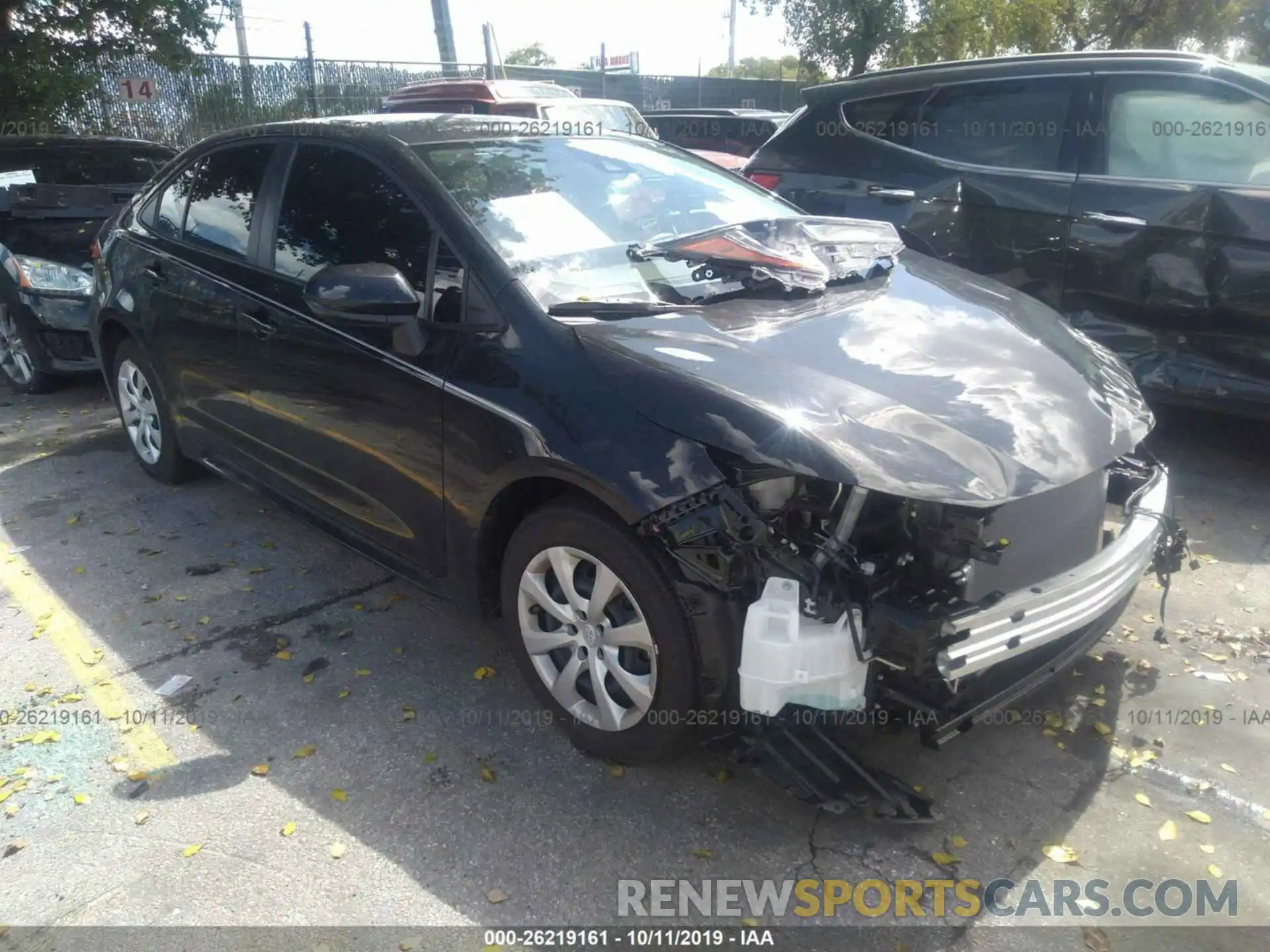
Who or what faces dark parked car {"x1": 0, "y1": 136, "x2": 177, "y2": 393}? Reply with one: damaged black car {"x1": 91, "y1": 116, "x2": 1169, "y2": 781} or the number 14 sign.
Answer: the number 14 sign

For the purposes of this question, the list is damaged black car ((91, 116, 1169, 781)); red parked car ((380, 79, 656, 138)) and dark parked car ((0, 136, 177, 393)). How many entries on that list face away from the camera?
0

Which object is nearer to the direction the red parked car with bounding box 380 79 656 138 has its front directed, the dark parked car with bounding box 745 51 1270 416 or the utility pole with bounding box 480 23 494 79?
the dark parked car

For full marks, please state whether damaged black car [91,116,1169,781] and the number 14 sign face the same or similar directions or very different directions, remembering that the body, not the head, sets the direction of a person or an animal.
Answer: same or similar directions

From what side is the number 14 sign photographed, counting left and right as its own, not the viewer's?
front

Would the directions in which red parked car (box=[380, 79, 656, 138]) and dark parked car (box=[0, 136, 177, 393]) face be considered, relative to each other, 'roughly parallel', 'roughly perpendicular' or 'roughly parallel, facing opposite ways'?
roughly parallel

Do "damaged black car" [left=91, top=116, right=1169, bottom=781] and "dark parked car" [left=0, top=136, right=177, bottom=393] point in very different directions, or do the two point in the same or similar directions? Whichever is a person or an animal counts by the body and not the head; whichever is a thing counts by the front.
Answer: same or similar directions

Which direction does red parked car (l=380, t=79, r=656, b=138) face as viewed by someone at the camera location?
facing the viewer and to the right of the viewer

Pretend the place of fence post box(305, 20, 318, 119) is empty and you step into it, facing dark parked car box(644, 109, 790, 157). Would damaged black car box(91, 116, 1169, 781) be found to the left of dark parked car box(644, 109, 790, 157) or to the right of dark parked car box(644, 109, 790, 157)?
right

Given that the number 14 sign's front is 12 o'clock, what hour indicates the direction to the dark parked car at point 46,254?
The dark parked car is roughly at 12 o'clock from the number 14 sign.

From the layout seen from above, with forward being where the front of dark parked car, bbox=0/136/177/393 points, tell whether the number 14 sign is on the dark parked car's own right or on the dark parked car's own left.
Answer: on the dark parked car's own left

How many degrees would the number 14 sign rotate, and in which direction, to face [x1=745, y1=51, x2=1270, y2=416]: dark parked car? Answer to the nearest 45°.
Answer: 0° — it already faces it
